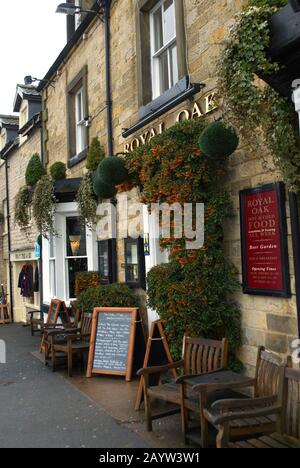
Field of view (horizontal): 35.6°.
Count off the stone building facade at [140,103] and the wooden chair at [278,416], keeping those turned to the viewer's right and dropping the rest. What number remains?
0

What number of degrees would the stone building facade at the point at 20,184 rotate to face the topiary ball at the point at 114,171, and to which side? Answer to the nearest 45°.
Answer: approximately 45° to its left

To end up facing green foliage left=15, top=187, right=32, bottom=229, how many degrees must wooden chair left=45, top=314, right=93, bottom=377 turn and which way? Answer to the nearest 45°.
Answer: approximately 135° to its right

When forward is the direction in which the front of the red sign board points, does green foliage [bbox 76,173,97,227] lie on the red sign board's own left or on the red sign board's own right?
on the red sign board's own right

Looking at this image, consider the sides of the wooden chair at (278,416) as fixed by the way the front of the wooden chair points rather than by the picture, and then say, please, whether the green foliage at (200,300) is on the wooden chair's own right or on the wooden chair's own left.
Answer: on the wooden chair's own right

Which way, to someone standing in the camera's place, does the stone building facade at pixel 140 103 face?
facing the viewer and to the left of the viewer

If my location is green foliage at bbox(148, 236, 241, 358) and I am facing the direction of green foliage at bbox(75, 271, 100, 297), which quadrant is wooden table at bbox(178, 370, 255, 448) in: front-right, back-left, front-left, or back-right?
back-left

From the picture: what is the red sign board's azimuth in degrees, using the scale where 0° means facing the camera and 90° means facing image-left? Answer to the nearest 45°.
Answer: approximately 45°

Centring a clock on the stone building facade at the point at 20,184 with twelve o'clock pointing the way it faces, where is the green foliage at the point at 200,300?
The green foliage is roughly at 10 o'clock from the stone building facade.
